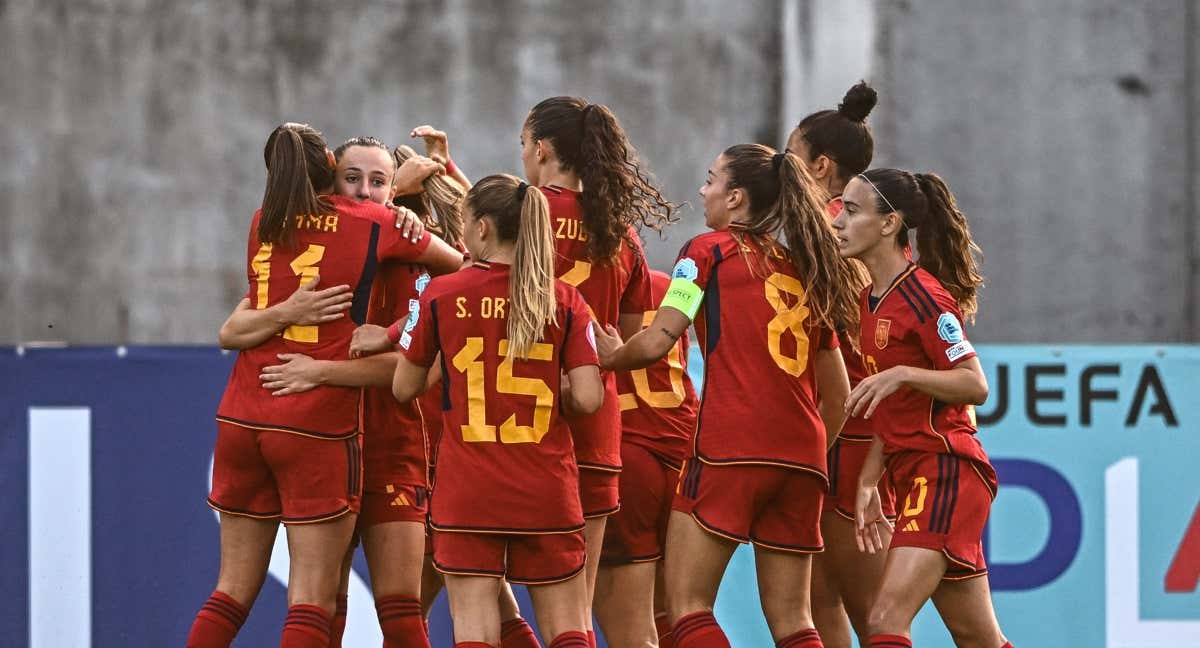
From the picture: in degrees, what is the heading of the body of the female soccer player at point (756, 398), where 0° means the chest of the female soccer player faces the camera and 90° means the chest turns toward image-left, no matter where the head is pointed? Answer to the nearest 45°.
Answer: approximately 135°

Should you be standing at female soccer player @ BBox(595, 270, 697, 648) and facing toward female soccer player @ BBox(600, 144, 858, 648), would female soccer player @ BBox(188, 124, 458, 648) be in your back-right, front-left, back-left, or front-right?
back-right

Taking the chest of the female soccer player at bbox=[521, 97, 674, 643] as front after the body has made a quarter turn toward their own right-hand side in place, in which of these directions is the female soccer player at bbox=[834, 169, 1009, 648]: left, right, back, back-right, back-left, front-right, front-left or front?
front-right

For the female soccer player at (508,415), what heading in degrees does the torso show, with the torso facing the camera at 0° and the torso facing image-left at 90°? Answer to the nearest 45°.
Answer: approximately 180°

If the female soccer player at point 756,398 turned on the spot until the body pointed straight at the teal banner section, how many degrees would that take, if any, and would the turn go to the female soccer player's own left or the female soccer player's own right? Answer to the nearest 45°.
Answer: approximately 90° to the female soccer player's own right

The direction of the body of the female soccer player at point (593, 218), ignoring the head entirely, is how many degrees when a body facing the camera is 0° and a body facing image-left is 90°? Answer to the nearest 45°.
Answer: approximately 135°

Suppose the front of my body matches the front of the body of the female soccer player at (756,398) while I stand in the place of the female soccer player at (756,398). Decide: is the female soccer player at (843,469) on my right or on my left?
on my right

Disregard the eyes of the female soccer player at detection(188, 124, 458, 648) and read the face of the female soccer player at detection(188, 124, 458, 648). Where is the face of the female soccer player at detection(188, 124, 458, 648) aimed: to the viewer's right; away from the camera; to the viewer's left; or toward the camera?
away from the camera

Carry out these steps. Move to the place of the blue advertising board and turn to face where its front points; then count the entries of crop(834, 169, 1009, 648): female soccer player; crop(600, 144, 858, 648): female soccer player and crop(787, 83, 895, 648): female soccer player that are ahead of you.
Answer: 3

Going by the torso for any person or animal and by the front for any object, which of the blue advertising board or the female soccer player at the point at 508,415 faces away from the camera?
the female soccer player

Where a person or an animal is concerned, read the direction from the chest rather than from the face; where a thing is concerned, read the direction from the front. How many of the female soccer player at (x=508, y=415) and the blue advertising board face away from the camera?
1

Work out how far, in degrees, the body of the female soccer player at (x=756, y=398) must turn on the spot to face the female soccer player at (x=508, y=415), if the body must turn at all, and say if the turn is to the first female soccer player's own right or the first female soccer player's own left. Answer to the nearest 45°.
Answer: approximately 90° to the first female soccer player's own left
